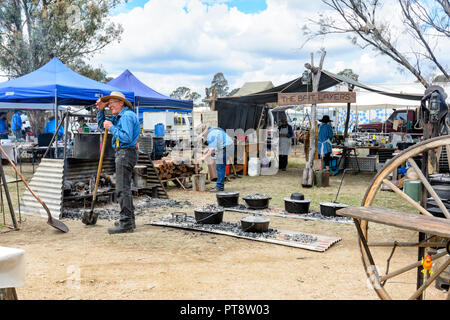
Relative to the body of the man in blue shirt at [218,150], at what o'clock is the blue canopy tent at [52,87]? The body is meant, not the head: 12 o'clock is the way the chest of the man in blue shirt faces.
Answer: The blue canopy tent is roughly at 12 o'clock from the man in blue shirt.

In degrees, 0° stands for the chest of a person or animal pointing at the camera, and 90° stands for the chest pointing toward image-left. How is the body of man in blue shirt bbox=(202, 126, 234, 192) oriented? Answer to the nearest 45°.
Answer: approximately 90°

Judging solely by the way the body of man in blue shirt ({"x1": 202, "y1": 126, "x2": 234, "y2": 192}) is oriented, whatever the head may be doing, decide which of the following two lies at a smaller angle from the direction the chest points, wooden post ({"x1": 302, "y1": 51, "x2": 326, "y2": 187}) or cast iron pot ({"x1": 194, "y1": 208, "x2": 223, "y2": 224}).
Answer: the cast iron pot

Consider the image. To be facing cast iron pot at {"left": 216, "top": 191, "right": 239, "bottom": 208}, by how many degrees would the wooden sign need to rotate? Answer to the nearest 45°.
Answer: approximately 45° to its right

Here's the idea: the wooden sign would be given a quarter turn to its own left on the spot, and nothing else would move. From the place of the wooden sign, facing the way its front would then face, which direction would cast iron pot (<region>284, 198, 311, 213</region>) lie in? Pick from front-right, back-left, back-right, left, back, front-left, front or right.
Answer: right

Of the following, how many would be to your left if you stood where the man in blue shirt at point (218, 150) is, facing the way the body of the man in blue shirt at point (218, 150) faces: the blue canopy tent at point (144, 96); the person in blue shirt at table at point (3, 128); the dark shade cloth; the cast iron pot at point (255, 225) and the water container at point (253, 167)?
1

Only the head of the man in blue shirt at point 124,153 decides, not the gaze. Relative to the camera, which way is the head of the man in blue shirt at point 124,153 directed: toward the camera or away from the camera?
toward the camera

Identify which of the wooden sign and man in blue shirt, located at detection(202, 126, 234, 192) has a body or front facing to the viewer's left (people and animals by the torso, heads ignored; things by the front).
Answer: the man in blue shirt
